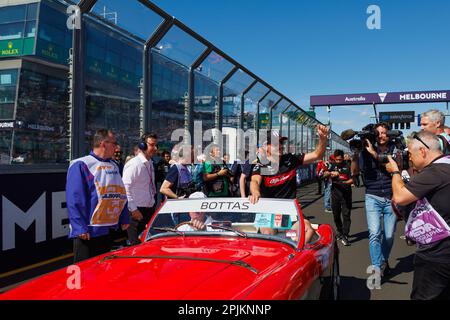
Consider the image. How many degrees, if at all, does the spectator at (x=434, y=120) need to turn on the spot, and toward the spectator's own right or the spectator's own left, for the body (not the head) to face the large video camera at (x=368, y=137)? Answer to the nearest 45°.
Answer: approximately 45° to the spectator's own right

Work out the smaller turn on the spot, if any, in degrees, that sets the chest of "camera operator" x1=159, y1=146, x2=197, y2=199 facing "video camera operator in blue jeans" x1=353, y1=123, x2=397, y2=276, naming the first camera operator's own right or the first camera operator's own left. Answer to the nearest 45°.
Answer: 0° — they already face them

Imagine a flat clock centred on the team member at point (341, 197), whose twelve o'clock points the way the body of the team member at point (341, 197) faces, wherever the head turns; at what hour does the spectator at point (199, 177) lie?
the spectator at point (199, 177) is roughly at 2 o'clock from the team member at point (341, 197).

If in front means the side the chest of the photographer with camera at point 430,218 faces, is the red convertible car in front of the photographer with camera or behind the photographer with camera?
in front

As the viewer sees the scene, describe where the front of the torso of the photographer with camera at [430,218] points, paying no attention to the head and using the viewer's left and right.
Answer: facing to the left of the viewer

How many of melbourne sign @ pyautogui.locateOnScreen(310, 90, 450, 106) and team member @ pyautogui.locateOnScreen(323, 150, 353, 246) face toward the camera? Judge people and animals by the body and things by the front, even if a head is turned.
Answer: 2

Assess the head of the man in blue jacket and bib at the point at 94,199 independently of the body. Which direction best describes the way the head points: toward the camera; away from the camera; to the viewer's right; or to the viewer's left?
to the viewer's right

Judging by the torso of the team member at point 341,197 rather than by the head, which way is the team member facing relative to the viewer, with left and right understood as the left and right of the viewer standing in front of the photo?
facing the viewer

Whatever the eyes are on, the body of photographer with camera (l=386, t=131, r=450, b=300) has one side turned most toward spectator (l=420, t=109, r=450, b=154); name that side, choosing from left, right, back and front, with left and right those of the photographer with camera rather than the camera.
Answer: right

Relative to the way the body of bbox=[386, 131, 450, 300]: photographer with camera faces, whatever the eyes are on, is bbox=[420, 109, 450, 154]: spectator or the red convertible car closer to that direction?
the red convertible car

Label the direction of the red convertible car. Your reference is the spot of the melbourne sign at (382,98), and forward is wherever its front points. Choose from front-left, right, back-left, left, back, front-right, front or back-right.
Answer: front

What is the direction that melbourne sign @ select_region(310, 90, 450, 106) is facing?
toward the camera

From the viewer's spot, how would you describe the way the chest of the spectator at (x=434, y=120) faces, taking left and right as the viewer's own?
facing the viewer and to the left of the viewer

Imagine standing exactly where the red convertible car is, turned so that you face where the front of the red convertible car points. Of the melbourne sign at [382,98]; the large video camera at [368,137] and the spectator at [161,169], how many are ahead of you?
0

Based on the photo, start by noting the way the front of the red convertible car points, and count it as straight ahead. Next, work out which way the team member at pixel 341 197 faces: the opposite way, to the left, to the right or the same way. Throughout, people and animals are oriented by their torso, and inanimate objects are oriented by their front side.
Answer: the same way

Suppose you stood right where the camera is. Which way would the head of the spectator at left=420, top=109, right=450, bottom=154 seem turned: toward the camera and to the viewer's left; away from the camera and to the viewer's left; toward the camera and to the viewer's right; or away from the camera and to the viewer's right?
toward the camera and to the viewer's left
